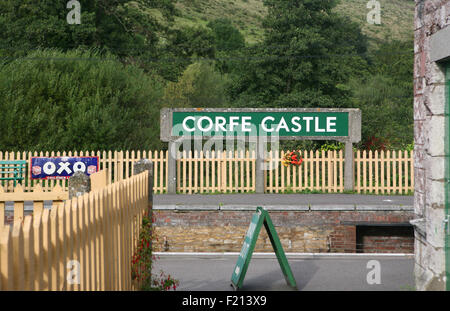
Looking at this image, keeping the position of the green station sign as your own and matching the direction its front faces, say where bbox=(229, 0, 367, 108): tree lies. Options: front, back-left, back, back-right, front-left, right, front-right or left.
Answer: back

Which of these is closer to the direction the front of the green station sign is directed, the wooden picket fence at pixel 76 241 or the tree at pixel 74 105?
the wooden picket fence

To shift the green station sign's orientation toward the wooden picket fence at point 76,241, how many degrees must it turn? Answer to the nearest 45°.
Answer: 0° — it already faces it

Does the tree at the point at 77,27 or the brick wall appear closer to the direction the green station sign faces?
the brick wall

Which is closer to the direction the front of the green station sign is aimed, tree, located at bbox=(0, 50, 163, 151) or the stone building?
the stone building

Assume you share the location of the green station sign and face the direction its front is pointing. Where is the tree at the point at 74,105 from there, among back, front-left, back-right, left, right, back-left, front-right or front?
back-right

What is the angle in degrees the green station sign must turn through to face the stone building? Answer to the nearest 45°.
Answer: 0° — it already faces it

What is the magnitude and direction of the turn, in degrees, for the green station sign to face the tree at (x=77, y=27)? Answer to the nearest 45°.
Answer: approximately 135° to its right

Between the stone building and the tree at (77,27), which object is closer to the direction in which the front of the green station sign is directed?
the stone building

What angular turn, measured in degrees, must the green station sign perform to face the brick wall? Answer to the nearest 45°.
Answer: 0° — it already faces it

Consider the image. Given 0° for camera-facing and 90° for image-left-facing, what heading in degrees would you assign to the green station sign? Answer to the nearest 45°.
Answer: approximately 0°
